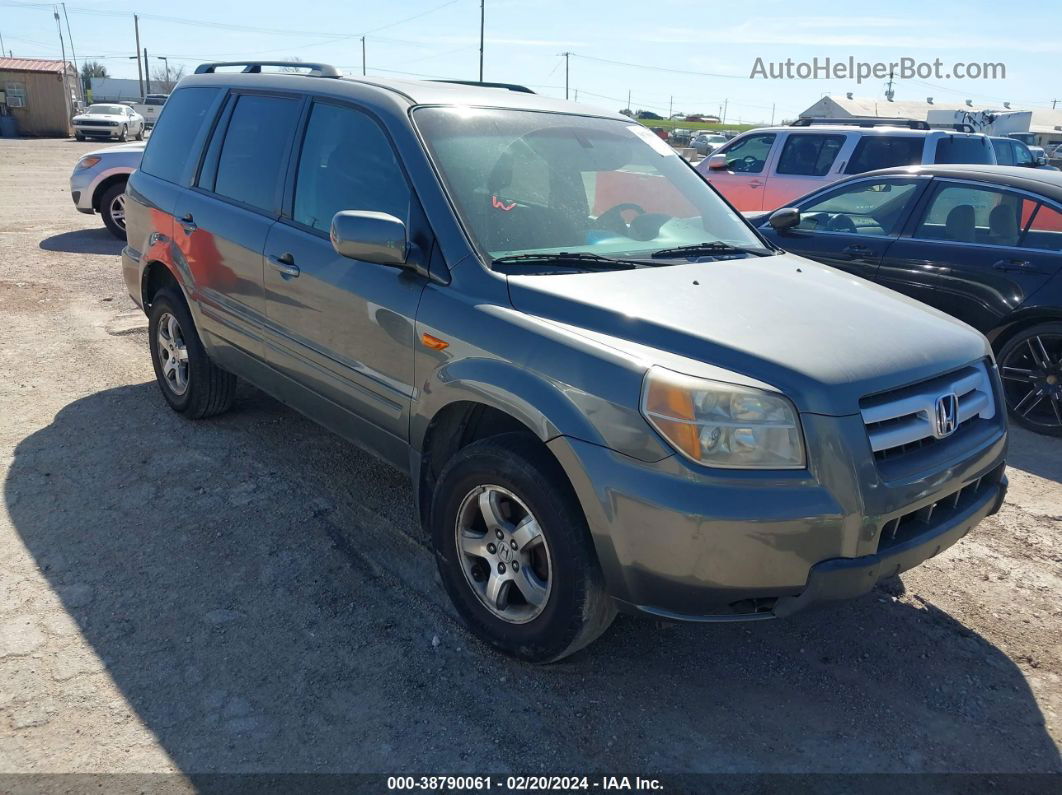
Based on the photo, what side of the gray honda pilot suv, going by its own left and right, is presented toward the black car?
left

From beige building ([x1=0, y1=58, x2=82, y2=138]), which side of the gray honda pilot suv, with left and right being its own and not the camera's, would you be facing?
back

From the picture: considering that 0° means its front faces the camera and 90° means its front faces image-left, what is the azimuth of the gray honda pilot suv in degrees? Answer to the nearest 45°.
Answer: approximately 315°
